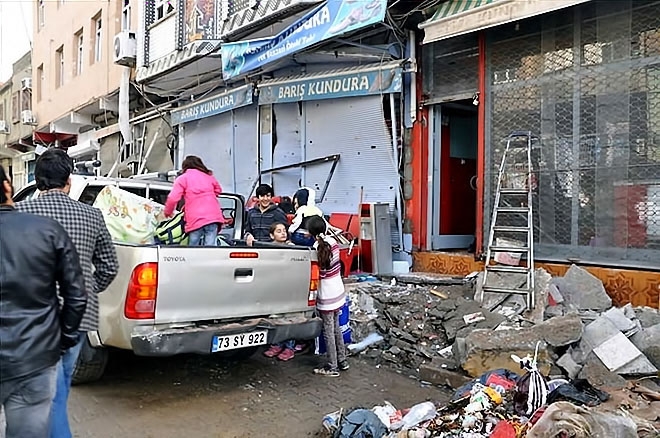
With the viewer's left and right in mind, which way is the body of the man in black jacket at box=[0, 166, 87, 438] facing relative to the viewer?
facing away from the viewer

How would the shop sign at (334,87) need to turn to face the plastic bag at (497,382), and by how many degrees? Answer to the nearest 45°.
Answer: approximately 45° to its left

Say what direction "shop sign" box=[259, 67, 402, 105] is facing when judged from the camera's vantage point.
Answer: facing the viewer and to the left of the viewer

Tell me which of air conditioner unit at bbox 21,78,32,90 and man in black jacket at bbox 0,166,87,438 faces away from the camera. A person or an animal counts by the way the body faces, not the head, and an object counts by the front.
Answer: the man in black jacket

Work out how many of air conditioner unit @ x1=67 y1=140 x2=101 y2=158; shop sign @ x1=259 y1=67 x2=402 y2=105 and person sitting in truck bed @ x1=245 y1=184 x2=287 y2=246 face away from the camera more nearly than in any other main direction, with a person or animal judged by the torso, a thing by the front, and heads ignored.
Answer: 0

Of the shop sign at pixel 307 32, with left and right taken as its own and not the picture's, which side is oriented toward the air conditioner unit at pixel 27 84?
right

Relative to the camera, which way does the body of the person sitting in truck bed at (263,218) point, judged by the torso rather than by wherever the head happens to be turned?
toward the camera

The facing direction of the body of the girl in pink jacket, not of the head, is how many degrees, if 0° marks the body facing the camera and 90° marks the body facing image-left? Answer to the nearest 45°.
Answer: approximately 135°

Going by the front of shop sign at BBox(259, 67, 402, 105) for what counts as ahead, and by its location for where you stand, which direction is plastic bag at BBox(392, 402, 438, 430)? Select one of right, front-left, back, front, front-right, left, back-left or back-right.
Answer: front-left

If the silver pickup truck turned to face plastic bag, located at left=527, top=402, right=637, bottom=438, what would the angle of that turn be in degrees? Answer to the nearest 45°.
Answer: approximately 180°

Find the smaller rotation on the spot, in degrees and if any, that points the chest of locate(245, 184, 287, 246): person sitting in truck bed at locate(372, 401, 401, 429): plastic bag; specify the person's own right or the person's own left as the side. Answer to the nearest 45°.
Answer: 0° — they already face it

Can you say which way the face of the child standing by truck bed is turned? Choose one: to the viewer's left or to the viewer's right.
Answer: to the viewer's left

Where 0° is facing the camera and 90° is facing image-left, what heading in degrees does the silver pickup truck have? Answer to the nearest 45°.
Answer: approximately 135°

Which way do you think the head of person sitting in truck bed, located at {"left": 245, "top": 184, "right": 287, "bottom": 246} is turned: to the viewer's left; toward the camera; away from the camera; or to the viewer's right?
toward the camera

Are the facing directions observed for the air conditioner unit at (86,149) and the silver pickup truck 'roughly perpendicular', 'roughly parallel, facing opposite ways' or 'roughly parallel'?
roughly perpendicular
